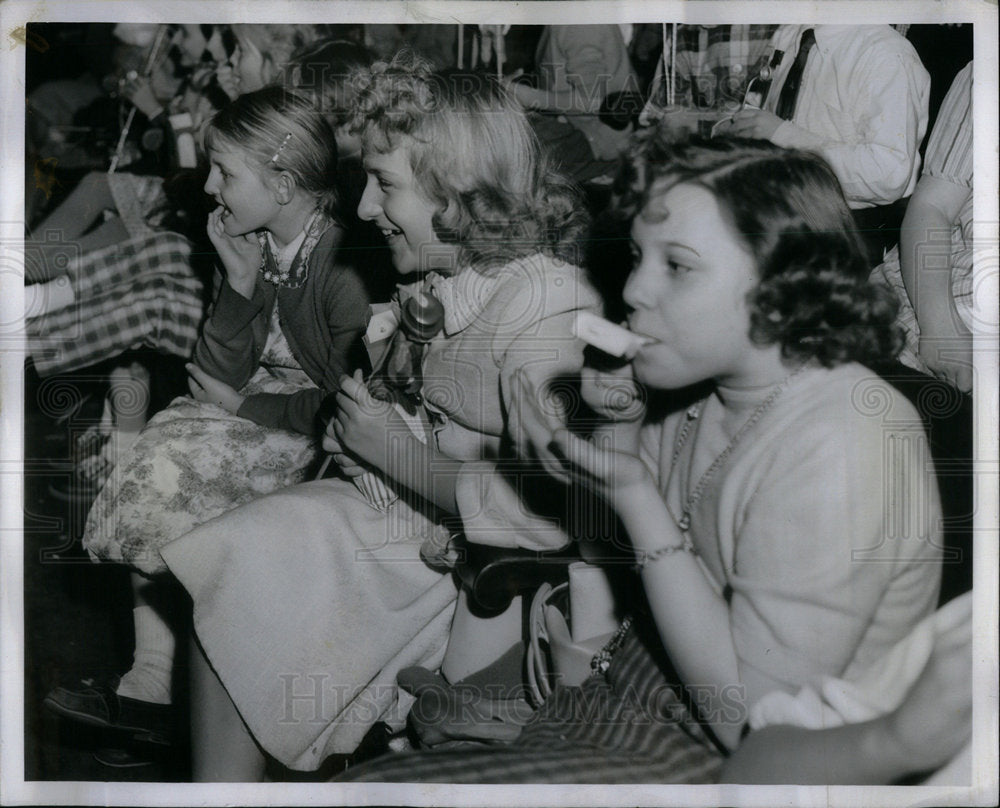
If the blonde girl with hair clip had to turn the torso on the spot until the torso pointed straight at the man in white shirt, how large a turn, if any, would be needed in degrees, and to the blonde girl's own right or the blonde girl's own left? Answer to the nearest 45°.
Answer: approximately 180°

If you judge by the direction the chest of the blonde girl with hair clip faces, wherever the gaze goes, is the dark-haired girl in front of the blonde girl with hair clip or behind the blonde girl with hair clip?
behind

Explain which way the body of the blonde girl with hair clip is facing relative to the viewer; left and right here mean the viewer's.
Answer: facing to the left of the viewer

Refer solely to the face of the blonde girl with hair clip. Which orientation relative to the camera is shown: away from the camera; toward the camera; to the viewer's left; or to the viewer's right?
to the viewer's left
